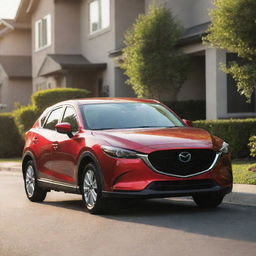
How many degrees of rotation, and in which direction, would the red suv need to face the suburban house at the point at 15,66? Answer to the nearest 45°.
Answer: approximately 135° to its left

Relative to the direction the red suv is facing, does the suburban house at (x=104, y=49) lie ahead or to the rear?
to the rear

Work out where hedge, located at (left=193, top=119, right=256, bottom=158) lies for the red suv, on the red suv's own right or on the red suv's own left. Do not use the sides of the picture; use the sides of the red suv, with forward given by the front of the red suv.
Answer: on the red suv's own left

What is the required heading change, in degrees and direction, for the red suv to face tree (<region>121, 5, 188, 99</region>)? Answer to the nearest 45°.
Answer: approximately 135° to its left

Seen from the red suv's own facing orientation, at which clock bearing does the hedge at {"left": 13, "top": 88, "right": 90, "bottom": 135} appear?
The hedge is roughly at 7 o'clock from the red suv.

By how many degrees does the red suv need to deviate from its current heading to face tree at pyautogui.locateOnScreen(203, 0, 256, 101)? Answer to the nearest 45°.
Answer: approximately 90° to its left

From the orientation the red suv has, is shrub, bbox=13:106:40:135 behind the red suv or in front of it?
behind

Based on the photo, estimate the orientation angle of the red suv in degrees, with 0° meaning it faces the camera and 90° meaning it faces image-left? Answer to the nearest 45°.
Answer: approximately 315°
